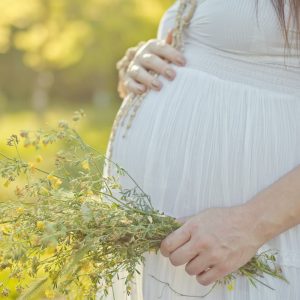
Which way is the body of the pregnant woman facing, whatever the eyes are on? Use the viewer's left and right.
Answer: facing the viewer and to the left of the viewer
